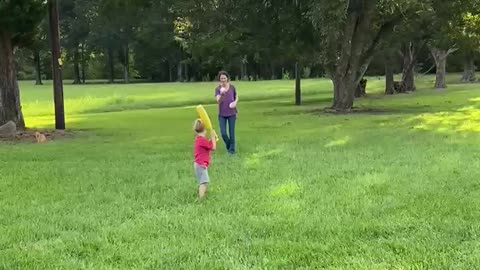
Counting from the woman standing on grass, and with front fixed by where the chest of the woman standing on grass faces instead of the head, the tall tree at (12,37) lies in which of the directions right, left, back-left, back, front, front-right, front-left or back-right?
back-right

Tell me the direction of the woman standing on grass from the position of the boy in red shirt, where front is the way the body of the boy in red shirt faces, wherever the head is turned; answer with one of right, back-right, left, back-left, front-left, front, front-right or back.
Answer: front-left

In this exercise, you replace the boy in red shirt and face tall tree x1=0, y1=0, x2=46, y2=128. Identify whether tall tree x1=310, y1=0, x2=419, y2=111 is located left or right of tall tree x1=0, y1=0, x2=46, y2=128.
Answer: right

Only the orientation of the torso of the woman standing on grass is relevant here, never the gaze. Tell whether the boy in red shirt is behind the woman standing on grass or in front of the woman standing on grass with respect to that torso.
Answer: in front

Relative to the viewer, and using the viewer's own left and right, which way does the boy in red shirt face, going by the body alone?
facing away from the viewer and to the right of the viewer

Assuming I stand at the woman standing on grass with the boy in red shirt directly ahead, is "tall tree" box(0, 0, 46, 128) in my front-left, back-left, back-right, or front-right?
back-right

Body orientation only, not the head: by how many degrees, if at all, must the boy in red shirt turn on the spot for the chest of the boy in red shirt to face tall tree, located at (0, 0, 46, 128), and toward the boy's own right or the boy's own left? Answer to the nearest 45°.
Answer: approximately 90° to the boy's own left

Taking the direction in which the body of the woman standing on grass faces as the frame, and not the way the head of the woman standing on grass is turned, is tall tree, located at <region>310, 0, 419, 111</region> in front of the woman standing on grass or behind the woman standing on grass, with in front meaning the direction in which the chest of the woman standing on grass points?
behind

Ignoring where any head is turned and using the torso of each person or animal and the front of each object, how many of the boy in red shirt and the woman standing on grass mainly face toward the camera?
1

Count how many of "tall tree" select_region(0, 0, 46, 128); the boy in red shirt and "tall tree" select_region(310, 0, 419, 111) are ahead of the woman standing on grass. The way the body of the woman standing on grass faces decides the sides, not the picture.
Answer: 1

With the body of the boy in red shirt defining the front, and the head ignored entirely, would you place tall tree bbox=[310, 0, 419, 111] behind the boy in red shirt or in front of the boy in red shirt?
in front
